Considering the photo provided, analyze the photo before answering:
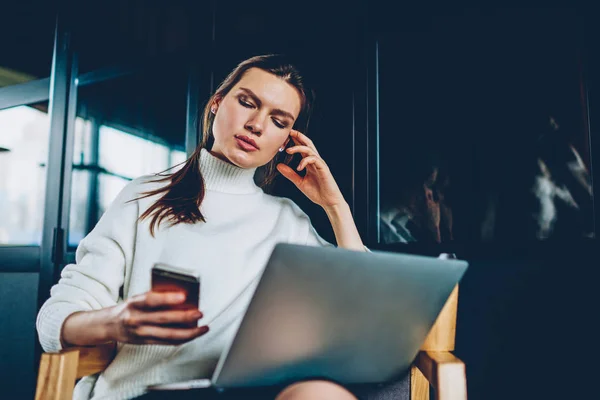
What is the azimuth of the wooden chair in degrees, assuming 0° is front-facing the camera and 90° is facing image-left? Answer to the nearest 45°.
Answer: approximately 0°
